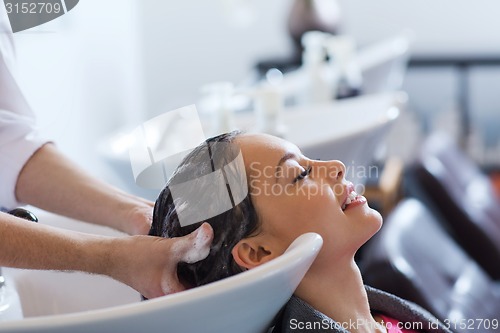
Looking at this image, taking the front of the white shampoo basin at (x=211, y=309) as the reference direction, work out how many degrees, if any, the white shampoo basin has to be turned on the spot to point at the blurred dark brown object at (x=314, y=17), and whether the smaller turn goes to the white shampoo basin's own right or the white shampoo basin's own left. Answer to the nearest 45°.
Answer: approximately 90° to the white shampoo basin's own left

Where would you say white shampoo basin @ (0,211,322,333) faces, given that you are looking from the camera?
facing to the right of the viewer

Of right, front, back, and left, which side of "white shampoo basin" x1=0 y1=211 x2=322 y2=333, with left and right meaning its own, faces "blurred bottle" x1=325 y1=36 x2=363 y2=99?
left

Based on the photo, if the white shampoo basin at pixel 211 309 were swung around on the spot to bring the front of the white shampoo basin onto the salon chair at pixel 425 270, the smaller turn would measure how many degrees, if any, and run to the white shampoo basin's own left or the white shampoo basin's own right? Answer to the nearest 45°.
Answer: approximately 45° to the white shampoo basin's own left
